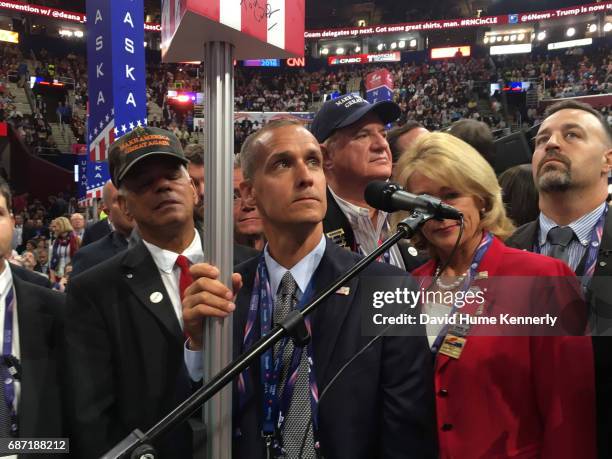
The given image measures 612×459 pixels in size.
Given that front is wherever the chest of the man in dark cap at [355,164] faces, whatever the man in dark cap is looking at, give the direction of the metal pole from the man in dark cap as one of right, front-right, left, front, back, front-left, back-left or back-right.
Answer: front-right

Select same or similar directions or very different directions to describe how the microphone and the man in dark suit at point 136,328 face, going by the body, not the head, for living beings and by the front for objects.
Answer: very different directions

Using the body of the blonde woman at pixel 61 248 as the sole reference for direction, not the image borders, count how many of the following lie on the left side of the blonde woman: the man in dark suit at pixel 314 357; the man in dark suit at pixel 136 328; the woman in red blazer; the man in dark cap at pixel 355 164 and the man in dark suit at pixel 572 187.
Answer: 5

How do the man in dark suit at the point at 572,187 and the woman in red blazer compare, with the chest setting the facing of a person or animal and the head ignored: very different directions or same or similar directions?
same or similar directions

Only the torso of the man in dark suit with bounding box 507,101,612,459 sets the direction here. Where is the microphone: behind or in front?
in front

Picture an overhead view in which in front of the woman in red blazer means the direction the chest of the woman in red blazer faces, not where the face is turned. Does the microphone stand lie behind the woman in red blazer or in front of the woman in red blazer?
in front

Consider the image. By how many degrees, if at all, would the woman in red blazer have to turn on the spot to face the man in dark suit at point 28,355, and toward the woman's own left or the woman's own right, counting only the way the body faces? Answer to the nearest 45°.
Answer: approximately 45° to the woman's own right

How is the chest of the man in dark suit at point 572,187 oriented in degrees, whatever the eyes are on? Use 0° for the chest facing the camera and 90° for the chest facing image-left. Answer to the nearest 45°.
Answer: approximately 45°

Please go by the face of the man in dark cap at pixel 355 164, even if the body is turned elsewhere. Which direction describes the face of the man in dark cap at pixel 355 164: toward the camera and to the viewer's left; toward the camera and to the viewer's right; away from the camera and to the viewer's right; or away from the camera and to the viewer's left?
toward the camera and to the viewer's right

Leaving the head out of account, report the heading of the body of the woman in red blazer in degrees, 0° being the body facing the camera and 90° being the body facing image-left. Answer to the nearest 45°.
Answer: approximately 45°

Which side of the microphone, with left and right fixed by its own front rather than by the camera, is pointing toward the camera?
left
